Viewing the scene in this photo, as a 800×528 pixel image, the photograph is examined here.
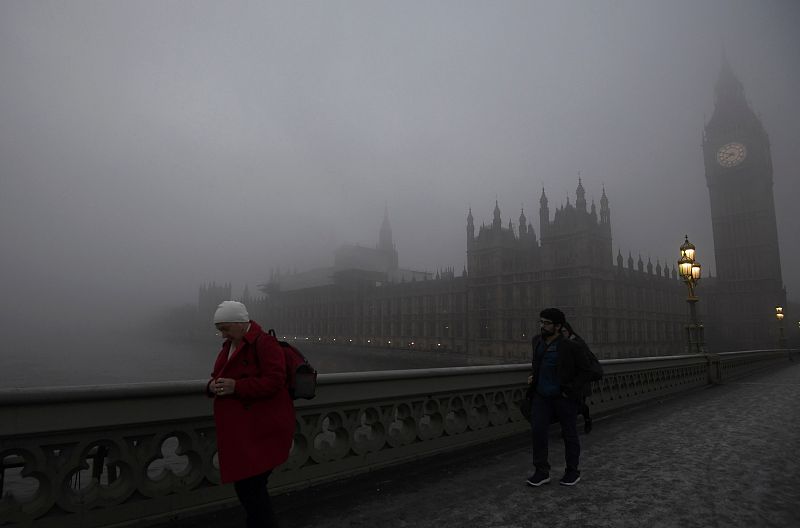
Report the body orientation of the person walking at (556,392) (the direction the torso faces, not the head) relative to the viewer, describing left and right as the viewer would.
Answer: facing the viewer and to the left of the viewer

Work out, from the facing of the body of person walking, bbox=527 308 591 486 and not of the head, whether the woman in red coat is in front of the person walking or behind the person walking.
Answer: in front
